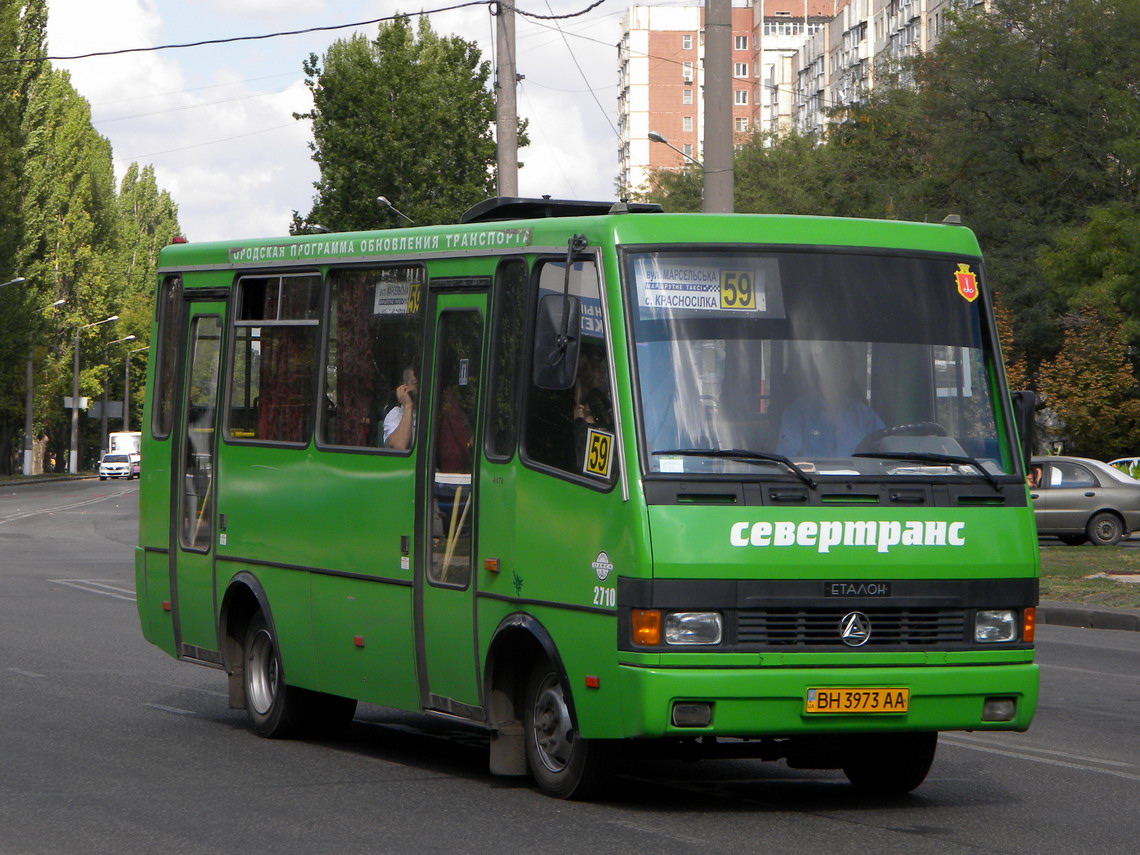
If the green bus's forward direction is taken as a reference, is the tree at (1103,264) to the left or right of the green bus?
on its left

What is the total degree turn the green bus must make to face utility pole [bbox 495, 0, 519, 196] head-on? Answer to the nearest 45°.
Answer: approximately 135° to its left

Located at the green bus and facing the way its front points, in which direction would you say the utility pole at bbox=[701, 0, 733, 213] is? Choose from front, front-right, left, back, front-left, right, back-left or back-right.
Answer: back-left

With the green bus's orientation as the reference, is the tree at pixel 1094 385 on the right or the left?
on its left

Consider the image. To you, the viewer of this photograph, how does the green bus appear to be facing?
facing the viewer and to the right of the viewer

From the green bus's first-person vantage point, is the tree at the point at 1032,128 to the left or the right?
on its left
